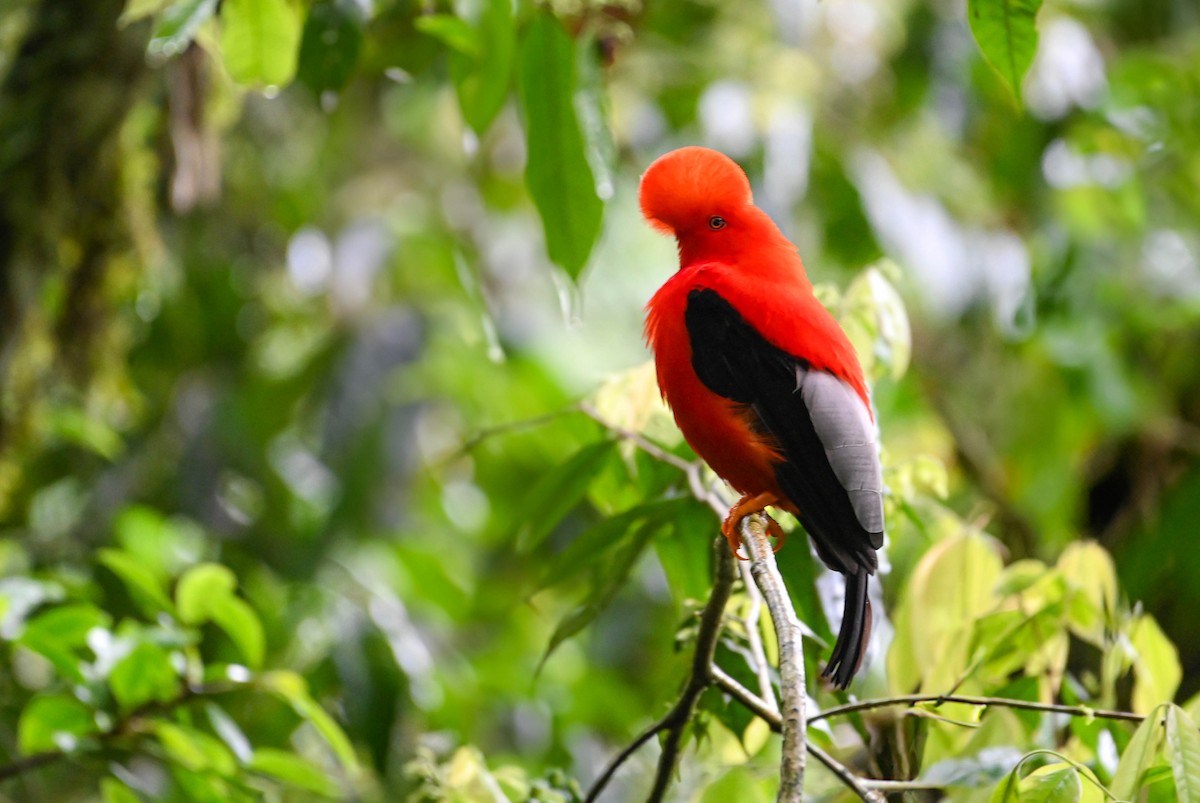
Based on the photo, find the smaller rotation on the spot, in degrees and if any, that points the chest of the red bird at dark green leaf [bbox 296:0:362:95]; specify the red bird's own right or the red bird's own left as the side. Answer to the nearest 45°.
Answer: approximately 45° to the red bird's own right

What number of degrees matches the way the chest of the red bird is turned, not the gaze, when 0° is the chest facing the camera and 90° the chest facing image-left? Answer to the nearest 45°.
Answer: approximately 90°
